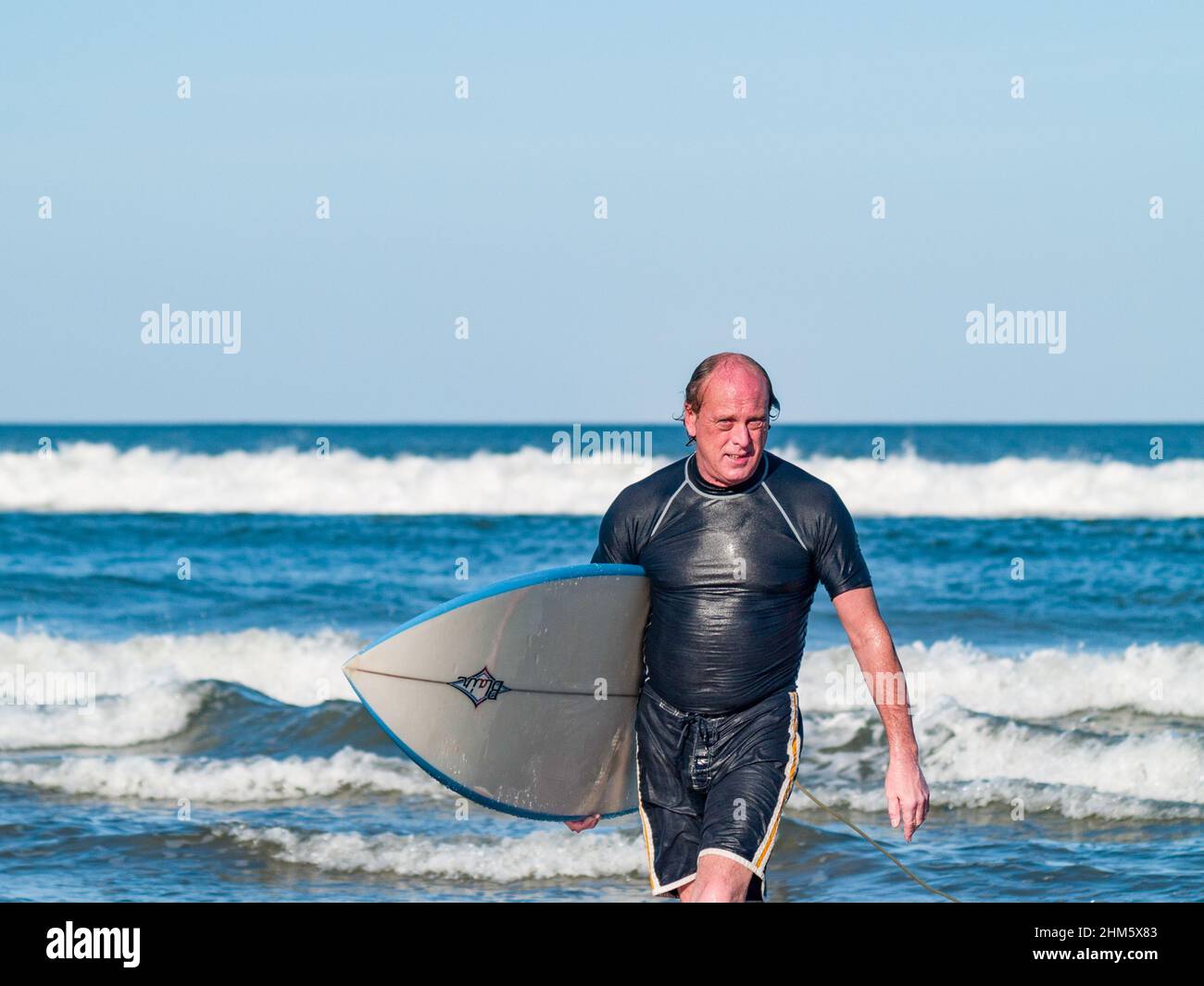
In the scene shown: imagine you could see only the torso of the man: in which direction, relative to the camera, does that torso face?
toward the camera
